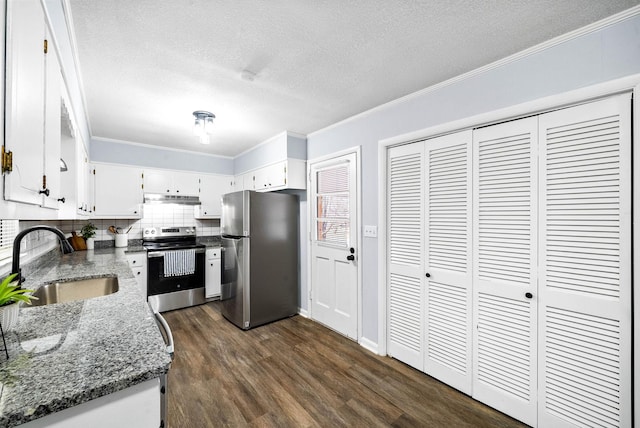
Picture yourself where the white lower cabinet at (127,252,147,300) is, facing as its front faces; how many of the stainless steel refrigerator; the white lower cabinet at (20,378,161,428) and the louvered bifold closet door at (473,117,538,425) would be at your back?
0

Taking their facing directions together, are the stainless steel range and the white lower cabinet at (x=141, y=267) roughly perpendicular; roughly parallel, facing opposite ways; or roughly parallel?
roughly parallel

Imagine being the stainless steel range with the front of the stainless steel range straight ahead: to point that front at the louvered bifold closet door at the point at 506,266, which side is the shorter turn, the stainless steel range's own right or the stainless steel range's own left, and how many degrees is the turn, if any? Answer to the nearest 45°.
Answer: approximately 45° to the stainless steel range's own left

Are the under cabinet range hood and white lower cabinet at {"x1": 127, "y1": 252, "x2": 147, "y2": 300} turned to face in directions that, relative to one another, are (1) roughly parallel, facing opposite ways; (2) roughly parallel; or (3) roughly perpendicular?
roughly parallel

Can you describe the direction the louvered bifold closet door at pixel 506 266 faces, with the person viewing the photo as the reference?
facing the viewer and to the left of the viewer

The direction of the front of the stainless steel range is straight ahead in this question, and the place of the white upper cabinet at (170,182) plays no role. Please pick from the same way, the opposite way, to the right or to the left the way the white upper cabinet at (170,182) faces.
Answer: the same way

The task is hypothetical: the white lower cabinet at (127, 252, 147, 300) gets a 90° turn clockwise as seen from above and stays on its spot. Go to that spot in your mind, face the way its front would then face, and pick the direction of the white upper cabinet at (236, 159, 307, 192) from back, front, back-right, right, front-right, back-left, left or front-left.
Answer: back-left

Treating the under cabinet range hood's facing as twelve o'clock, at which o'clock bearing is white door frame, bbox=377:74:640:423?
The white door frame is roughly at 11 o'clock from the under cabinet range hood.

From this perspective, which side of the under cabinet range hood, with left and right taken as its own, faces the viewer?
front

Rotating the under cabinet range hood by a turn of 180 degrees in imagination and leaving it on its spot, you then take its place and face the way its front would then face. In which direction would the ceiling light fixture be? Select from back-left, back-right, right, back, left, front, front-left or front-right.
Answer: back

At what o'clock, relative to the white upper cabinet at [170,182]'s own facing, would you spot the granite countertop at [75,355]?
The granite countertop is roughly at 12 o'clock from the white upper cabinet.

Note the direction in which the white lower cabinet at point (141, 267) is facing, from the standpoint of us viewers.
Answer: facing the viewer

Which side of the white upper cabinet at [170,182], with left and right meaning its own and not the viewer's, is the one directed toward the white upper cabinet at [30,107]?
front

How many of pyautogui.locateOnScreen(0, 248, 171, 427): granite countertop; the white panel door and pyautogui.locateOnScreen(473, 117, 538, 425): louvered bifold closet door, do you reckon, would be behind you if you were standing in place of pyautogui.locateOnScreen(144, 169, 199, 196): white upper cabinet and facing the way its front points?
0

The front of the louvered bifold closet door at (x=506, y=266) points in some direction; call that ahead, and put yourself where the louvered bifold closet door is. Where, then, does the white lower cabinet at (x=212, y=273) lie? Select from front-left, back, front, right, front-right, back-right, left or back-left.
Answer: front-right

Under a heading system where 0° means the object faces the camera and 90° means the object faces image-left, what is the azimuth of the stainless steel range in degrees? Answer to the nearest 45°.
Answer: approximately 0°
